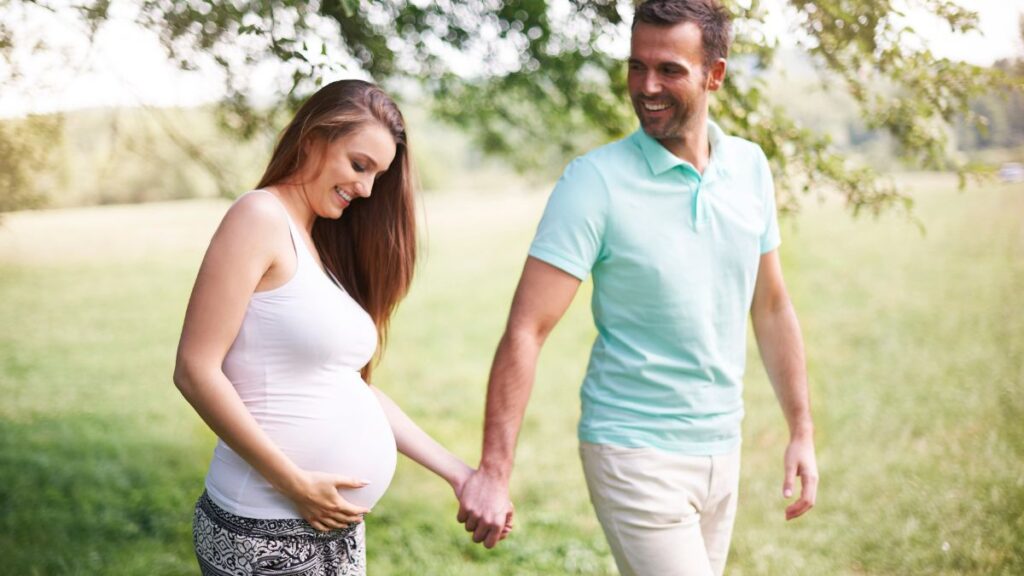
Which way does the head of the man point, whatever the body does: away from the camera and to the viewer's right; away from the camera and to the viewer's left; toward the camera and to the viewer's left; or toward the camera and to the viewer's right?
toward the camera and to the viewer's left

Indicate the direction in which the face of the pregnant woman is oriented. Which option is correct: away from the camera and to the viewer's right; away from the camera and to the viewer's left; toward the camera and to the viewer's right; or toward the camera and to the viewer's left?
toward the camera and to the viewer's right

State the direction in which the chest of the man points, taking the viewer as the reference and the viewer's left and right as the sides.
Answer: facing the viewer and to the right of the viewer

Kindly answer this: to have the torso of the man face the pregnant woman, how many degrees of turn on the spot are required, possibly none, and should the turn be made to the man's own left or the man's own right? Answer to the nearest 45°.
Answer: approximately 90° to the man's own right
